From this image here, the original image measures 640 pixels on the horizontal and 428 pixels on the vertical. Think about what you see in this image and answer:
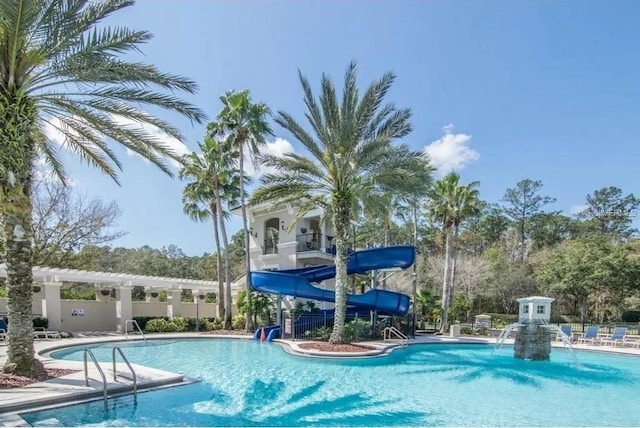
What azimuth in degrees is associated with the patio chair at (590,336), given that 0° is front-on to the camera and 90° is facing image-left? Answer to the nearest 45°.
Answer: approximately 45°

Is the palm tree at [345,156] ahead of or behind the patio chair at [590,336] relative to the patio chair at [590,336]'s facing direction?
ahead

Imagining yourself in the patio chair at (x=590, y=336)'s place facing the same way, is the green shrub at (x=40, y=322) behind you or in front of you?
in front

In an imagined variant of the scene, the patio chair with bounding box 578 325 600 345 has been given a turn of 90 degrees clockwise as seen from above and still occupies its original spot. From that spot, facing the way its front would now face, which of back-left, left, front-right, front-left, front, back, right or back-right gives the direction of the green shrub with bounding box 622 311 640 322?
front-right

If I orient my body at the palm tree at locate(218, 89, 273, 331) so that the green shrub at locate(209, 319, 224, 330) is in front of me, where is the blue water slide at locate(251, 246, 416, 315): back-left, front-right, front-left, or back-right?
back-right

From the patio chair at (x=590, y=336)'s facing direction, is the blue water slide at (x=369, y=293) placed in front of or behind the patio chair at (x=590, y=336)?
in front

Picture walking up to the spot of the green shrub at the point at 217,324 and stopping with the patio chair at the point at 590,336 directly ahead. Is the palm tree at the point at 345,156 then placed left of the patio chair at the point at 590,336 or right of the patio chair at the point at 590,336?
right
